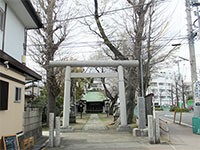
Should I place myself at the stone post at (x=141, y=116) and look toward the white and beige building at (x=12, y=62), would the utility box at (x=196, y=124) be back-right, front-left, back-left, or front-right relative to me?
back-left

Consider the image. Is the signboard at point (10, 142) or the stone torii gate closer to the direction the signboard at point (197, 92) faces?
the signboard

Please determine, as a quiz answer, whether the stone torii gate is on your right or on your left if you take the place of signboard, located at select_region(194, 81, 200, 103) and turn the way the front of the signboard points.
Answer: on your right

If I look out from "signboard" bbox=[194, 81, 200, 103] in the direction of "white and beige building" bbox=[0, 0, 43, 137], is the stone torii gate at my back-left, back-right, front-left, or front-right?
front-right

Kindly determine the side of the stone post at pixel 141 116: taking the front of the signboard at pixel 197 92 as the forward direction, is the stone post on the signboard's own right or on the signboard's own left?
on the signboard's own right

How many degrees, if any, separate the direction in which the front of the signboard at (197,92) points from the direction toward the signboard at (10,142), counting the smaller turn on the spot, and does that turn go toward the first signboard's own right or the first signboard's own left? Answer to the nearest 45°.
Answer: approximately 45° to the first signboard's own right

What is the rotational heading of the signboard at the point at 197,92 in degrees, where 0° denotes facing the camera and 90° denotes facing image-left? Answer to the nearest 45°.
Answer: approximately 0°

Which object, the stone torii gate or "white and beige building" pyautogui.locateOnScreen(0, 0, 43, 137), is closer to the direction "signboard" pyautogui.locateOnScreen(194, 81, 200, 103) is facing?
the white and beige building

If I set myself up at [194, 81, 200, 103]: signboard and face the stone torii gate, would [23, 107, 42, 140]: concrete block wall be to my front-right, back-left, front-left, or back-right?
front-left

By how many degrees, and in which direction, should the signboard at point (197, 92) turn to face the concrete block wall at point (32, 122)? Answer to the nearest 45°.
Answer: approximately 45° to its right

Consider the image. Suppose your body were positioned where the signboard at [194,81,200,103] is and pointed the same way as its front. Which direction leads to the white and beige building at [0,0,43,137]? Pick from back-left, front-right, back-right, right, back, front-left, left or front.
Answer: front-right
